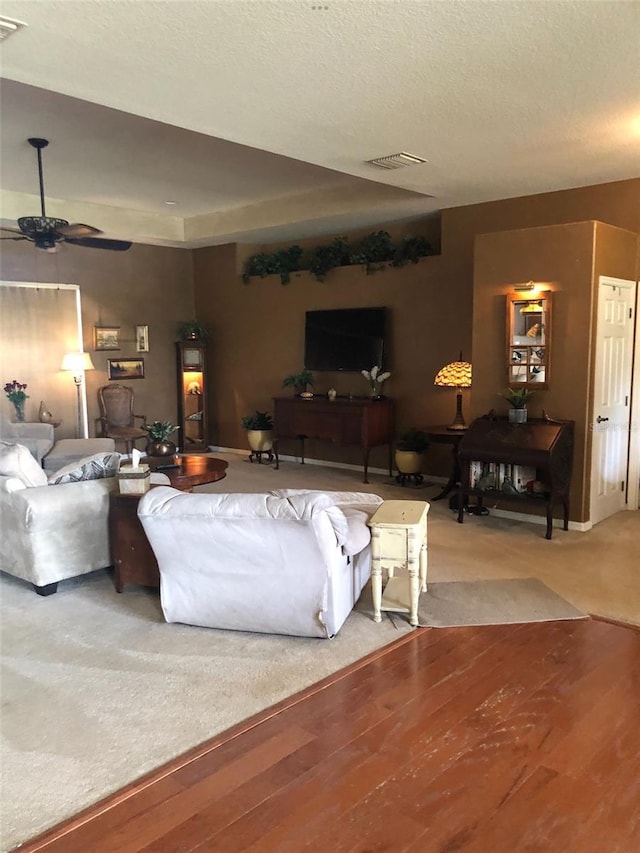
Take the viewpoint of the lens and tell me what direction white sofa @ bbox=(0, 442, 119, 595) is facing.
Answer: facing away from the viewer and to the right of the viewer

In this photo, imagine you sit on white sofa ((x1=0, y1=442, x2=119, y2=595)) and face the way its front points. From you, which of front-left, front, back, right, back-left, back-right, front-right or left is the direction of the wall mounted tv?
front

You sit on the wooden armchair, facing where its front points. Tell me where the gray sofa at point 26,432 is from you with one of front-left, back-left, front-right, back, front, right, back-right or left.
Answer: right

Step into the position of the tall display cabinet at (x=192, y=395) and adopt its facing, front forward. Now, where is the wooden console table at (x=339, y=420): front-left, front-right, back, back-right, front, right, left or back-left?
front-left

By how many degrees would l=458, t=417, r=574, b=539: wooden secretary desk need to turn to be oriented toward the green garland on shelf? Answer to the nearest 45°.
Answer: approximately 90° to its right

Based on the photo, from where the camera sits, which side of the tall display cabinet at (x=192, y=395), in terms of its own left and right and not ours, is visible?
front

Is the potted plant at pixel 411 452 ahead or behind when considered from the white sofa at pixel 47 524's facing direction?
ahead

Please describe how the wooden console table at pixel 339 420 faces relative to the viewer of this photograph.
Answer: facing the viewer and to the left of the viewer

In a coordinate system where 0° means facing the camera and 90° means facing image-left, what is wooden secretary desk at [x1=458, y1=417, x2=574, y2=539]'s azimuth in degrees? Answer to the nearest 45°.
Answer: approximately 45°

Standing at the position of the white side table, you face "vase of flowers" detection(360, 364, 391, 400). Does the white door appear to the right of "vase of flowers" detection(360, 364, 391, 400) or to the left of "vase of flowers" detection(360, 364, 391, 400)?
right

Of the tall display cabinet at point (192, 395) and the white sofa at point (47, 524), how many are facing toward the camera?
1

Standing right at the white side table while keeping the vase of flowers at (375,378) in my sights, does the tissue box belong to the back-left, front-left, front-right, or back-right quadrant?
front-left

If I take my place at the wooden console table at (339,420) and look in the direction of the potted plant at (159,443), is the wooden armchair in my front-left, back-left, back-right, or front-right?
front-right

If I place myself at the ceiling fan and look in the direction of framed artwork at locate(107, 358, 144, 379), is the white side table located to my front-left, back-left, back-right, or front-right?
back-right

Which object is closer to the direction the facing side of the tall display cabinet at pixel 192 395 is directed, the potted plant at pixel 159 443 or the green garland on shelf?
the potted plant
